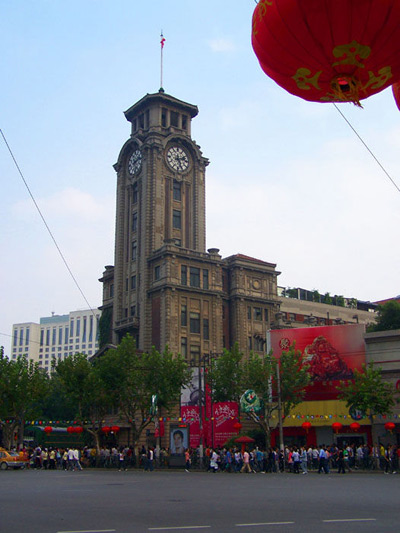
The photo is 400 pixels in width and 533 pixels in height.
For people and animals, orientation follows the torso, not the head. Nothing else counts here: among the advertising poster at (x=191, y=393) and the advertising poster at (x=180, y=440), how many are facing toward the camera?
2

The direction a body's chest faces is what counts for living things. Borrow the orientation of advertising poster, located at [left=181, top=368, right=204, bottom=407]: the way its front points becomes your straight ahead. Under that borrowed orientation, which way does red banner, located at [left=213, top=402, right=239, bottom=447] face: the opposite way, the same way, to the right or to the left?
the same way

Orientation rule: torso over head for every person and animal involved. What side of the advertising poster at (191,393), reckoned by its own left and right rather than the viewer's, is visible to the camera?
front

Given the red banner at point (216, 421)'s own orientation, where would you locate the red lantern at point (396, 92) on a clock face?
The red lantern is roughly at 12 o'clock from the red banner.

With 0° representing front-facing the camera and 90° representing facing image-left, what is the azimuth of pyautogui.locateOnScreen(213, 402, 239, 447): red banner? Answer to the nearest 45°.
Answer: approximately 0°

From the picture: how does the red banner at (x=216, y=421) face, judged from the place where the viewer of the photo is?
facing the viewer

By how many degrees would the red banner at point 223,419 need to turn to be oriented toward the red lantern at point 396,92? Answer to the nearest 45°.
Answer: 0° — it already faces it

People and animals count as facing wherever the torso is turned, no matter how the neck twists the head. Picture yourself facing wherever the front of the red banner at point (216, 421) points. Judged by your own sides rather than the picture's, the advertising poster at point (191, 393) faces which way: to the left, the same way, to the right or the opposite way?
the same way

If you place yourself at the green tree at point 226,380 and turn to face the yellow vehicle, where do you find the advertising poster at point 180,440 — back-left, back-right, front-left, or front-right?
front-left

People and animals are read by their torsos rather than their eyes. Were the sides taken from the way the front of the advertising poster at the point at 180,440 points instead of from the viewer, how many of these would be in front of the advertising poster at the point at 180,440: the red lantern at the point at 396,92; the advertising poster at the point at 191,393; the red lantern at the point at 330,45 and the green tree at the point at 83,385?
2

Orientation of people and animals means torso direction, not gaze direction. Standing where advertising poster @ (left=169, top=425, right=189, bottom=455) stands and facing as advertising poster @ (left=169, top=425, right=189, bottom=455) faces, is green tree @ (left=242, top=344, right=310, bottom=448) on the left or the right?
on its left

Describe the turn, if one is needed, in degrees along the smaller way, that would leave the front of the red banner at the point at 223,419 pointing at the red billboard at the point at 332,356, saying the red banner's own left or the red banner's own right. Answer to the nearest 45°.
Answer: approximately 135° to the red banner's own left

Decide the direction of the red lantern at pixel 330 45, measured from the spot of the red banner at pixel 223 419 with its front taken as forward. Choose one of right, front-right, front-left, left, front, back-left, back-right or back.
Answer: front

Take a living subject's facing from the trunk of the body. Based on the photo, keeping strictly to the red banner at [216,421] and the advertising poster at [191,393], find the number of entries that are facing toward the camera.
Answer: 2
